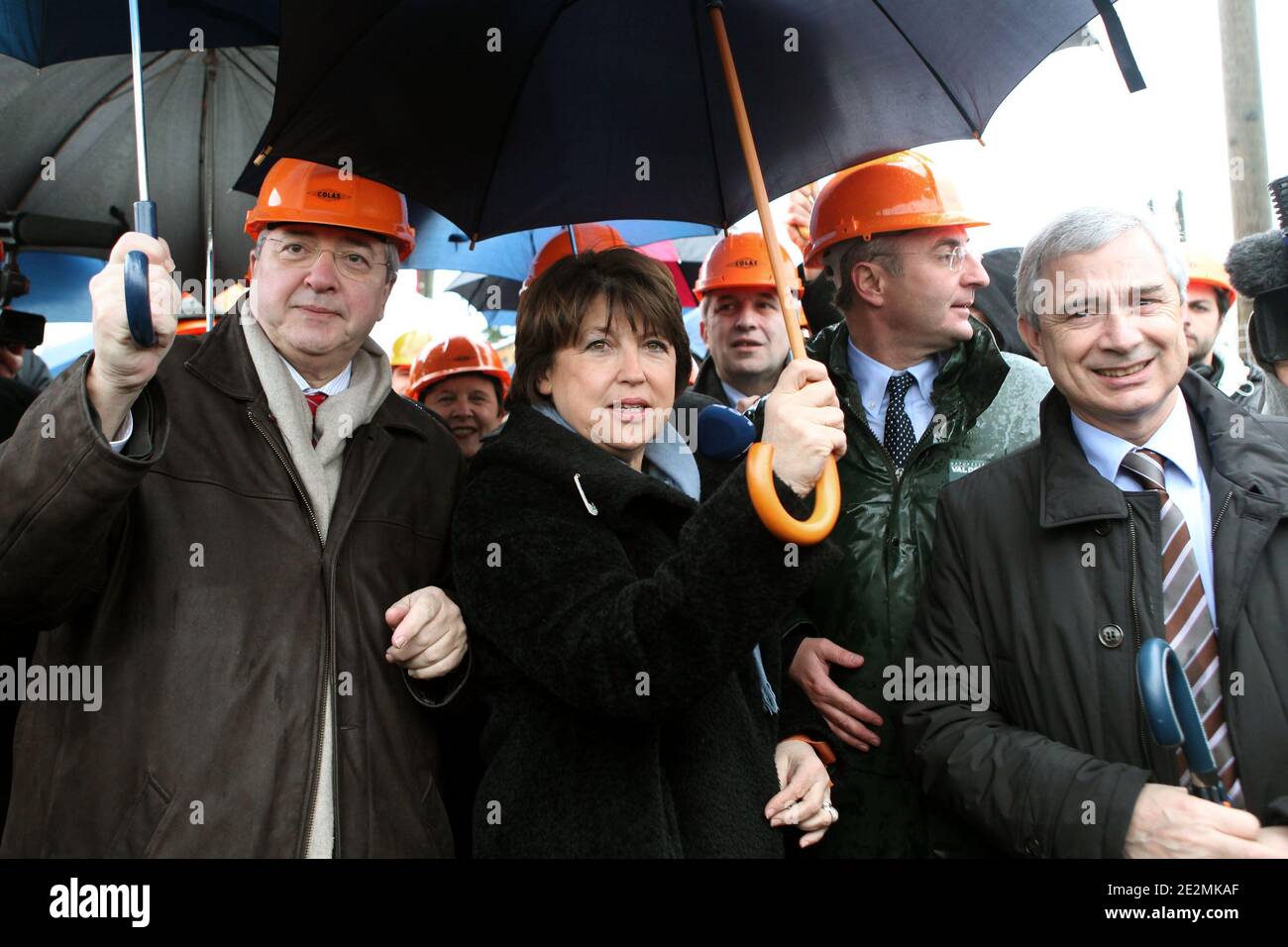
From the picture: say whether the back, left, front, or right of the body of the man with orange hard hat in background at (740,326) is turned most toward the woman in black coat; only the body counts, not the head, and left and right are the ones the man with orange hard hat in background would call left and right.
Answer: front

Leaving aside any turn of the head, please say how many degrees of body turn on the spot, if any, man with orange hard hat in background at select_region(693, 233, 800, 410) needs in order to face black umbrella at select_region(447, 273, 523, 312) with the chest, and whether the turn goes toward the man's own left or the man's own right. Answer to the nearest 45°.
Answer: approximately 135° to the man's own right

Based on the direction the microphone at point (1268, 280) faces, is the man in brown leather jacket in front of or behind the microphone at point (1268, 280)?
in front

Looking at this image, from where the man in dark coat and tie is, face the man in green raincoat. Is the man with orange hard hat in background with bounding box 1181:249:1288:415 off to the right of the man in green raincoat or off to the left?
right

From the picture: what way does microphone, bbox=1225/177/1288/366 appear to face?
to the viewer's left

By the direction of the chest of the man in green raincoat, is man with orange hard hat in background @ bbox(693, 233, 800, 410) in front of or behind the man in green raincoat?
behind

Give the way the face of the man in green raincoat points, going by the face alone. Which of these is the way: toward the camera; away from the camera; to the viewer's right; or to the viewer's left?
to the viewer's right

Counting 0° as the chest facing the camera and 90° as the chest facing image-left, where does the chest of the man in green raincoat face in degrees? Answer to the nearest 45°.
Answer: approximately 0°

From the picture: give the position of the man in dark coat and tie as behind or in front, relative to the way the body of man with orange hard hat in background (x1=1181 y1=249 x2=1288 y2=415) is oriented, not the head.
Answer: in front

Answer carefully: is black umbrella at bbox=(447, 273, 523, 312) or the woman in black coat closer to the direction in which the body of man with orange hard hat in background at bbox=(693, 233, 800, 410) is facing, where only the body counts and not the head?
the woman in black coat
